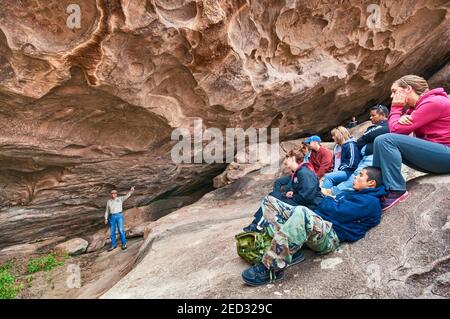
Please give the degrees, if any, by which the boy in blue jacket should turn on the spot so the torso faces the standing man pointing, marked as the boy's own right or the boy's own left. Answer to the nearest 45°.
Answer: approximately 45° to the boy's own right

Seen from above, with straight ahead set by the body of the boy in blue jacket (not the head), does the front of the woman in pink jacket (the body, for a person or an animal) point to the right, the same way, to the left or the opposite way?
the same way

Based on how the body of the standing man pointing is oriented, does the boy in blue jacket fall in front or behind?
in front

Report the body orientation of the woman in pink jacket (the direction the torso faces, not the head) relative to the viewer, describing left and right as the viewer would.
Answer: facing to the left of the viewer

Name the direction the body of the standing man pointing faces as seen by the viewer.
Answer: toward the camera

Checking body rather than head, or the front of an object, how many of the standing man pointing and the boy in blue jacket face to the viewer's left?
1

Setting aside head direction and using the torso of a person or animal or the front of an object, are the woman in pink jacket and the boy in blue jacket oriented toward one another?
no

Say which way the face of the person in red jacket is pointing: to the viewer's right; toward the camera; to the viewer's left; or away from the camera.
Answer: to the viewer's left

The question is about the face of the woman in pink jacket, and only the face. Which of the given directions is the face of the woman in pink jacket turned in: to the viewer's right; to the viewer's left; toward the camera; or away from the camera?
to the viewer's left

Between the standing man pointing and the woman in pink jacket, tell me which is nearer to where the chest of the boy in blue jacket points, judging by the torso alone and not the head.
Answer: the standing man pointing

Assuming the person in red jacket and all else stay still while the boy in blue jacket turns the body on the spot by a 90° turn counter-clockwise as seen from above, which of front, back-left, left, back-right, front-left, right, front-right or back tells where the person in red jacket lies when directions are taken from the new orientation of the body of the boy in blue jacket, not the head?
back

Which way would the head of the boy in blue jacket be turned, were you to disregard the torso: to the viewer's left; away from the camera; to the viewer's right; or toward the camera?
to the viewer's left

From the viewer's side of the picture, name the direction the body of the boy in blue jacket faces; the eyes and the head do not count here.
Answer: to the viewer's left
